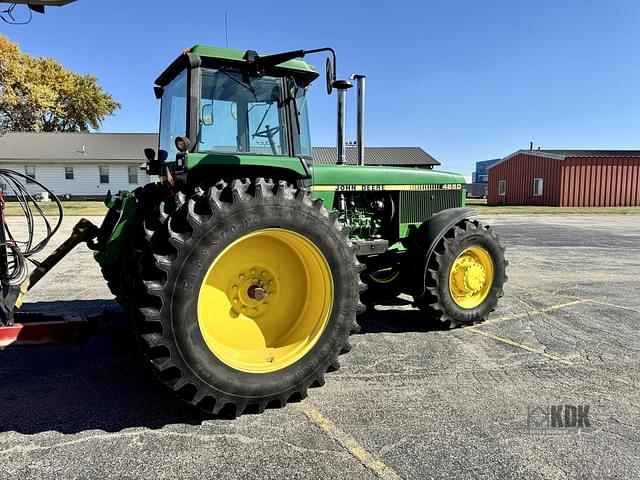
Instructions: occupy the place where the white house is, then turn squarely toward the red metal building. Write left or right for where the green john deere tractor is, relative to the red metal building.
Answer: right

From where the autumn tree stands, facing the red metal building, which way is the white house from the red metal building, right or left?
right

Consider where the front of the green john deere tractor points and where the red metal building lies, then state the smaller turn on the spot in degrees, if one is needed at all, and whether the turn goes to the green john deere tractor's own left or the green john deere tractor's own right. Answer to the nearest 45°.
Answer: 0° — it already faces it

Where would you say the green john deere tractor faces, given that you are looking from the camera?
facing away from the viewer and to the right of the viewer
